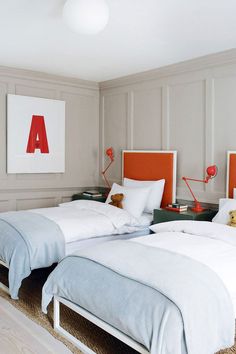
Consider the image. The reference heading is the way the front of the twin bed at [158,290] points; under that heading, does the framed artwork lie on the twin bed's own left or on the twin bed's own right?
on the twin bed's own right

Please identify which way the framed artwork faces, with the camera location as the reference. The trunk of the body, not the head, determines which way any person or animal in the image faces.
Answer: facing the viewer and to the right of the viewer

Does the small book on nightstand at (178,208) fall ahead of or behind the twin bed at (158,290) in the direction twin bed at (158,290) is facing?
behind

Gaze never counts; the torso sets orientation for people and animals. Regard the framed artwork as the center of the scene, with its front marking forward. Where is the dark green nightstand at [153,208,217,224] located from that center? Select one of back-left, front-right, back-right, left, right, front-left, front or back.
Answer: front

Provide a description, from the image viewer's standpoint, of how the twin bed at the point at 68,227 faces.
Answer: facing the viewer and to the left of the viewer

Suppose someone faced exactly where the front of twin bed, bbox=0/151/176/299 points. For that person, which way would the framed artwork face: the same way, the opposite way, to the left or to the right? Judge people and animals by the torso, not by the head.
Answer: to the left
